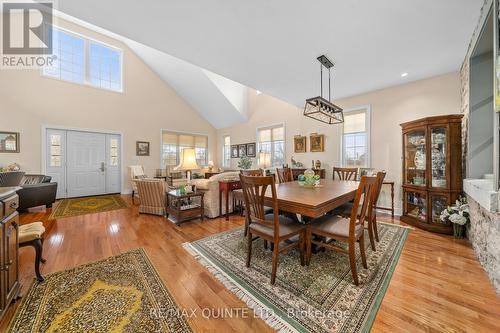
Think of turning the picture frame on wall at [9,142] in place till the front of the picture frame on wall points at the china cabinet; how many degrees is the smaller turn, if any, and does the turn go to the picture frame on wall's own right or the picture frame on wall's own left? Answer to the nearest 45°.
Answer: approximately 45° to the picture frame on wall's own left

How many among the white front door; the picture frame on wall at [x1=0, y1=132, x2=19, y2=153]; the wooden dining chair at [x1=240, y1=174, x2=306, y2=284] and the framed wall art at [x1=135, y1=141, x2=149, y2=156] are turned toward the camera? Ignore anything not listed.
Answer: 3

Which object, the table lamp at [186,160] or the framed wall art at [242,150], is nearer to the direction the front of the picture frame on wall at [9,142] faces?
the table lamp

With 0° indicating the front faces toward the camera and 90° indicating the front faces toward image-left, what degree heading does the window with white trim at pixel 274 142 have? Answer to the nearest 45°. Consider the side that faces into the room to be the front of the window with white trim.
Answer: approximately 45°

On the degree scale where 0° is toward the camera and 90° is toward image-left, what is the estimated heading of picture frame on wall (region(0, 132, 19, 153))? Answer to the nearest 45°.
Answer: approximately 0°

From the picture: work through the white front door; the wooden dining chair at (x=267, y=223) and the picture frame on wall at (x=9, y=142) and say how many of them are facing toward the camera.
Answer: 2

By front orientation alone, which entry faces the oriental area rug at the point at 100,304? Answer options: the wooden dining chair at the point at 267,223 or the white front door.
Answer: the white front door

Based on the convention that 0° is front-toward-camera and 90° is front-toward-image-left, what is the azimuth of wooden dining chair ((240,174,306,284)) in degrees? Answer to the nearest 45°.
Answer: approximately 225°

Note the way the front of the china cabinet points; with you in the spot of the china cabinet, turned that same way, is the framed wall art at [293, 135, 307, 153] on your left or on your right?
on your right
